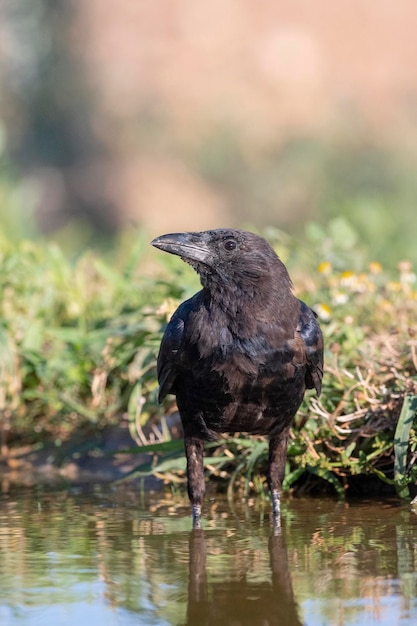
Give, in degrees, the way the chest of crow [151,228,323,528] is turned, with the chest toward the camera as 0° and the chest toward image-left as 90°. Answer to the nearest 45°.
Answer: approximately 0°

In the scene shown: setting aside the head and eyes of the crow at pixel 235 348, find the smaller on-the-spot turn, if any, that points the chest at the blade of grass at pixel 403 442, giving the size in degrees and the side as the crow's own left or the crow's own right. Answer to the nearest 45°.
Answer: approximately 90° to the crow's own left
